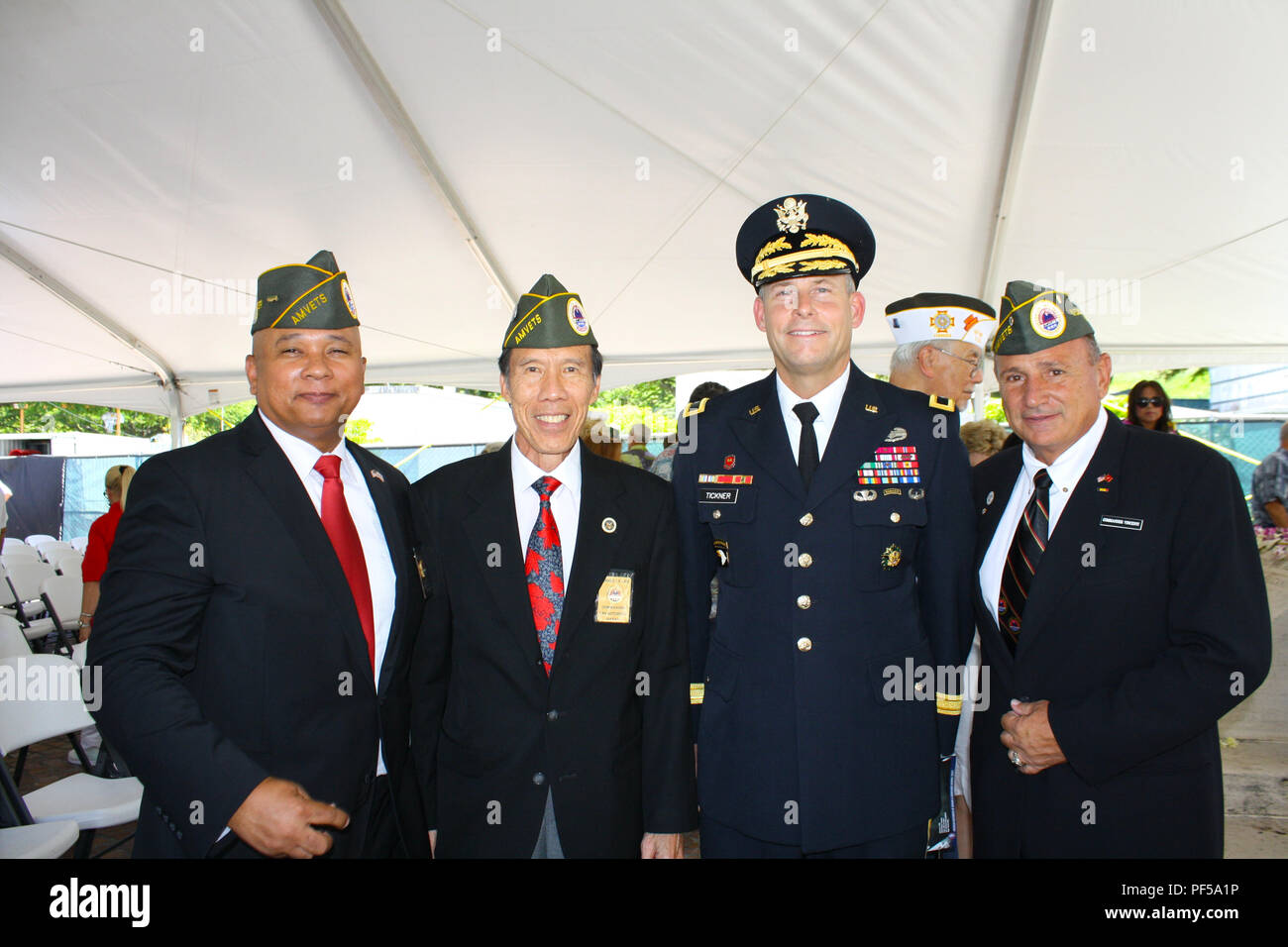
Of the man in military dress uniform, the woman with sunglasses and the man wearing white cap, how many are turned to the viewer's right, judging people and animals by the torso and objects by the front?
1

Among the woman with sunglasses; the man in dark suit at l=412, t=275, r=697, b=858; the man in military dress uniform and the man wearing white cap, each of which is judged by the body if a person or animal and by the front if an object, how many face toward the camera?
3

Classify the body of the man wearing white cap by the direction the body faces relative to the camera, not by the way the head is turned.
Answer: to the viewer's right

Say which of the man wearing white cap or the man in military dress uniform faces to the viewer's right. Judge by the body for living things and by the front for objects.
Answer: the man wearing white cap

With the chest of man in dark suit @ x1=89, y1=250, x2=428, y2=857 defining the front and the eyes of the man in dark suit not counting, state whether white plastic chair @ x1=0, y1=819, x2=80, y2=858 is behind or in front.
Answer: behind

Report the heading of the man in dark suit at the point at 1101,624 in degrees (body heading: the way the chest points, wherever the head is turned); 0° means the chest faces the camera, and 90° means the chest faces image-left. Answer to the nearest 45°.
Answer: approximately 45°

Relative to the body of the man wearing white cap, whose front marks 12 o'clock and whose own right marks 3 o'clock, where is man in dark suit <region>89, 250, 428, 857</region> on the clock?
The man in dark suit is roughly at 4 o'clock from the man wearing white cap.
